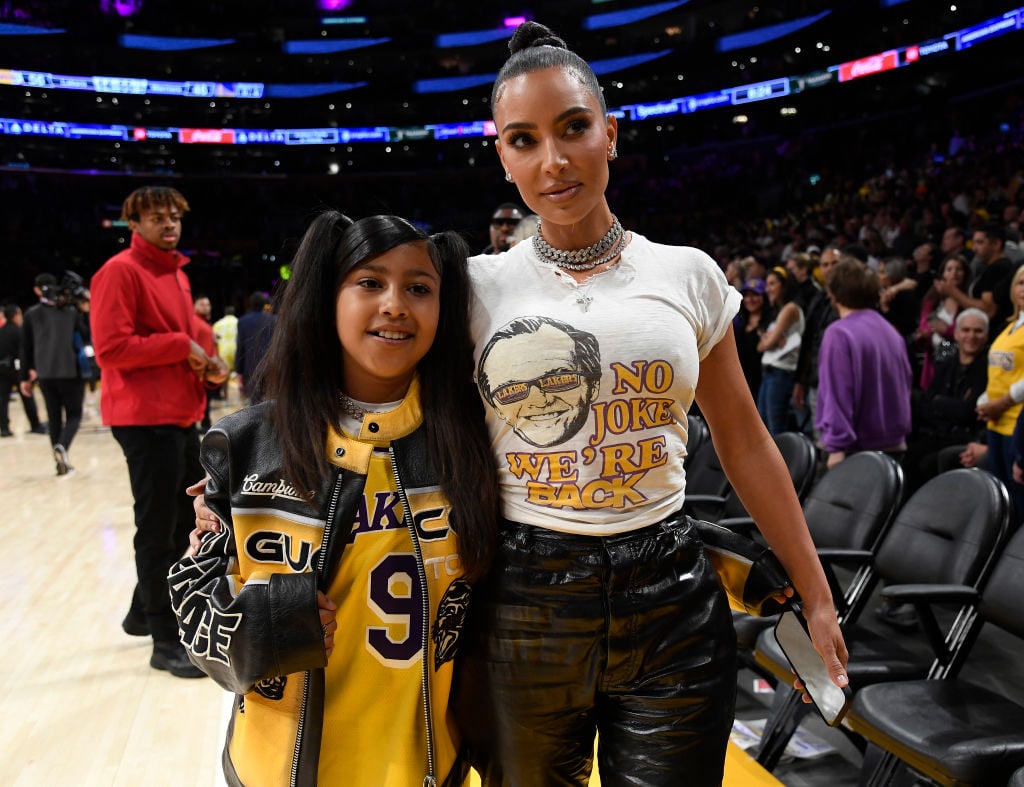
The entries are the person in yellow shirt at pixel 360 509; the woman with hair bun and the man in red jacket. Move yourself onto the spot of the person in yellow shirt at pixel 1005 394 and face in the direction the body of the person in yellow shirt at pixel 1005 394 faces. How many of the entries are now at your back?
0

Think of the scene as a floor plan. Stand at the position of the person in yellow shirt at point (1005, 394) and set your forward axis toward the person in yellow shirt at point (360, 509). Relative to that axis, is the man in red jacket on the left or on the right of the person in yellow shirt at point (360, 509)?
right

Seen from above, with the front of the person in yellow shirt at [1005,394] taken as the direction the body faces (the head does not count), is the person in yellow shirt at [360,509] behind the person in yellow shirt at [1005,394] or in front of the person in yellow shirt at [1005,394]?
in front

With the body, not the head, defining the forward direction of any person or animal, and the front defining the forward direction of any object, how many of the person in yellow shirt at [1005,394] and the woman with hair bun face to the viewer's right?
0

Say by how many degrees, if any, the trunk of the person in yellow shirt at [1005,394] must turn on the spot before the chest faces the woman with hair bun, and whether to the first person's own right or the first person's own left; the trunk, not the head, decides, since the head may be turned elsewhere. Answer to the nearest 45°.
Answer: approximately 45° to the first person's own left

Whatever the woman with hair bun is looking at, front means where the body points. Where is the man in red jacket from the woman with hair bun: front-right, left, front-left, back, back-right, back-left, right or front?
back-right

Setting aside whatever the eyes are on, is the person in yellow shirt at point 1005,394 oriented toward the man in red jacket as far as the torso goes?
yes

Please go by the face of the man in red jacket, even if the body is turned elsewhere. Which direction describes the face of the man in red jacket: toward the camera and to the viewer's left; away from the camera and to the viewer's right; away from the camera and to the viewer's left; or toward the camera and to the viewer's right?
toward the camera and to the viewer's right

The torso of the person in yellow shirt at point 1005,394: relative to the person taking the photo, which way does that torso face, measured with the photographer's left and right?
facing the viewer and to the left of the viewer

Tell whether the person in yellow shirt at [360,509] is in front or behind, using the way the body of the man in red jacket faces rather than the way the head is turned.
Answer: in front

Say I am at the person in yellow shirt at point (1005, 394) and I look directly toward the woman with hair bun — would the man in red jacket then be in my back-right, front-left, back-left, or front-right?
front-right

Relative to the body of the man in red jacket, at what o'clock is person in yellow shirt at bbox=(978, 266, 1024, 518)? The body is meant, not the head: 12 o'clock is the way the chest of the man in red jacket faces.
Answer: The person in yellow shirt is roughly at 11 o'clock from the man in red jacket.

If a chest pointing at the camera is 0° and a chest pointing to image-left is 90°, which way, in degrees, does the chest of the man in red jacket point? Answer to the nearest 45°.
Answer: approximately 315°

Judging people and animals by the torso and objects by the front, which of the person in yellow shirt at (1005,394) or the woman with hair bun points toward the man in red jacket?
the person in yellow shirt

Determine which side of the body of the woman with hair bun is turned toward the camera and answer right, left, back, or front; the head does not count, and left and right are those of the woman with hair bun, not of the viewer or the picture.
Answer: front
